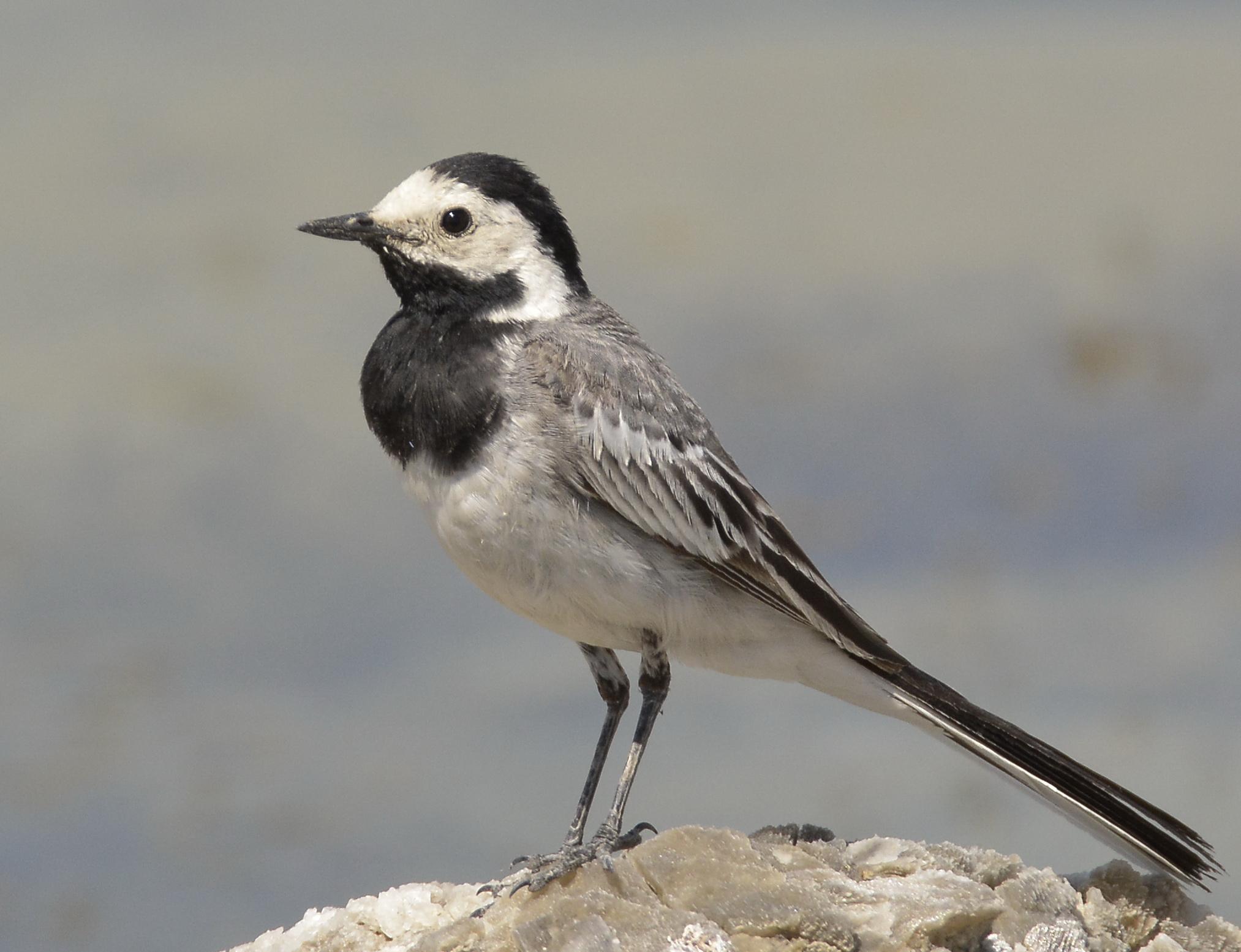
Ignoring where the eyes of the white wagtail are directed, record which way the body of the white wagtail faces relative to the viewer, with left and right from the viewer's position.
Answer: facing to the left of the viewer
